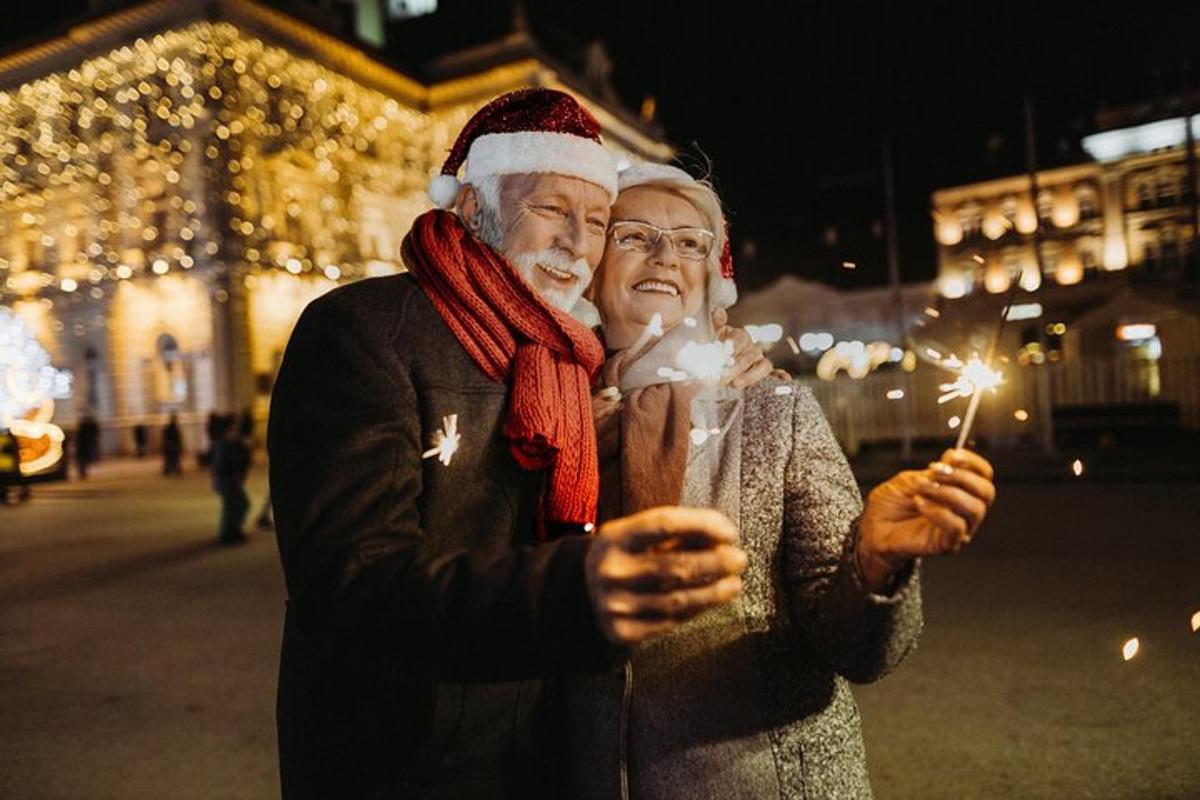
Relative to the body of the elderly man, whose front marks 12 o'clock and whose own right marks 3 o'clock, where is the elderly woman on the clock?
The elderly woman is roughly at 10 o'clock from the elderly man.

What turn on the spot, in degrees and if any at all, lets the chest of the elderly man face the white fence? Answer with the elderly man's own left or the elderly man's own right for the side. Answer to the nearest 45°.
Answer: approximately 90° to the elderly man's own left

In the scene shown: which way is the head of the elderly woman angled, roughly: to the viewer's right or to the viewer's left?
to the viewer's right

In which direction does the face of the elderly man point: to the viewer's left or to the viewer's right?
to the viewer's right

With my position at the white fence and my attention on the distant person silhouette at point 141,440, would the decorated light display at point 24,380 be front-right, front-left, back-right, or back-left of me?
front-left

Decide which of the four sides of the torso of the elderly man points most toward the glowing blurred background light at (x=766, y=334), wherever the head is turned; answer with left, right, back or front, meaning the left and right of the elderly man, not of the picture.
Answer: left

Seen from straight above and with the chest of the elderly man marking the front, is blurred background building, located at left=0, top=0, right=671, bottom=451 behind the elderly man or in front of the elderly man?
behind

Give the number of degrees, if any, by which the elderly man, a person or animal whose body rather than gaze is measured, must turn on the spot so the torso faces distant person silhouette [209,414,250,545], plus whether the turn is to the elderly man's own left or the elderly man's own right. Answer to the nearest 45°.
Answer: approximately 135° to the elderly man's own left

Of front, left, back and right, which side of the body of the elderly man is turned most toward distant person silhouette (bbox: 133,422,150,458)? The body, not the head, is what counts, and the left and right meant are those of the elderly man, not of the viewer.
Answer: back

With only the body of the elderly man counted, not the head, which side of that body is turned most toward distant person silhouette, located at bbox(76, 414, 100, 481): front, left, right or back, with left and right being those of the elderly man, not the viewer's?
back

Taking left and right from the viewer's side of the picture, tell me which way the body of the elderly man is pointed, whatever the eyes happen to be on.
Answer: facing the viewer and to the right of the viewer
